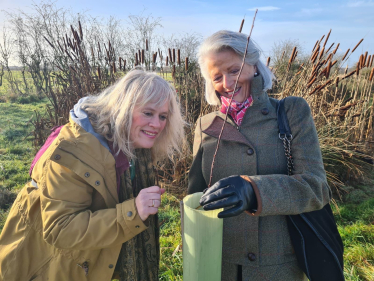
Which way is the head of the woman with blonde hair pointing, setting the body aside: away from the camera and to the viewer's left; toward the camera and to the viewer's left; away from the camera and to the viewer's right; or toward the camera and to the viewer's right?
toward the camera and to the viewer's right

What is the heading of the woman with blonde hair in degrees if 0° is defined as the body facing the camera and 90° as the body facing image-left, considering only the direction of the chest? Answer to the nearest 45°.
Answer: approximately 315°

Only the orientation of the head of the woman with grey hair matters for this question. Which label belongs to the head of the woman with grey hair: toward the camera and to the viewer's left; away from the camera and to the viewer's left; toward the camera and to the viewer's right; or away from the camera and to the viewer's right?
toward the camera and to the viewer's left

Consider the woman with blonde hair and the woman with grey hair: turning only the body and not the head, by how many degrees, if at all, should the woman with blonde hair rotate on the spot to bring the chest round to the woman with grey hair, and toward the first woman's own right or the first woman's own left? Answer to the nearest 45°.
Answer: approximately 45° to the first woman's own left
